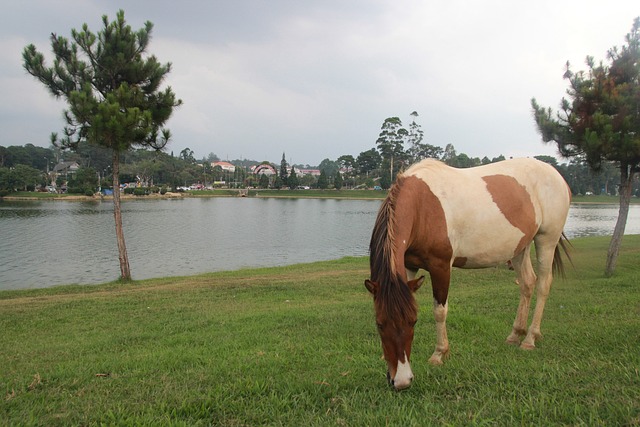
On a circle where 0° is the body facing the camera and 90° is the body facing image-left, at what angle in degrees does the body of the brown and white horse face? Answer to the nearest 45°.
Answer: approximately 45°

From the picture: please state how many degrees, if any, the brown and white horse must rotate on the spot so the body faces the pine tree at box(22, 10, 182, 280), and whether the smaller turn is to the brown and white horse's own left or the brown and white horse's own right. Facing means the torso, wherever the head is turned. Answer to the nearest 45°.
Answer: approximately 90° to the brown and white horse's own right
